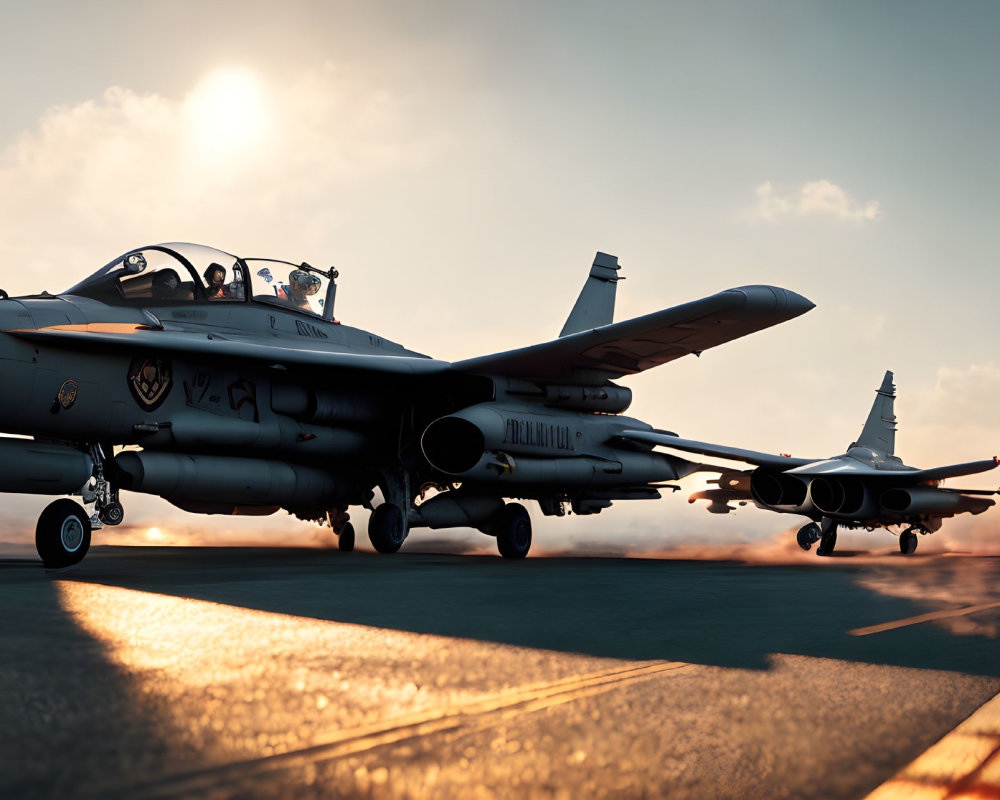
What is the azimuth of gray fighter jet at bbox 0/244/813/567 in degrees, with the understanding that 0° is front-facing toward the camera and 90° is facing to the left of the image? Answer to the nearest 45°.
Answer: approximately 45°

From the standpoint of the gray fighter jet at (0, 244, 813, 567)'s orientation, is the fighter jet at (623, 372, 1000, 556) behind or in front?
behind

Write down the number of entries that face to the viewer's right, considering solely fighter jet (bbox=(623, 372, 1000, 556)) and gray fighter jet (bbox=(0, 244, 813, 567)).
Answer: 0
